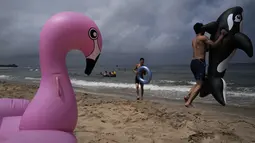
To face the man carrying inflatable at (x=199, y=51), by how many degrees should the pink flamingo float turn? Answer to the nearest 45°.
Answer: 0° — it already faces them

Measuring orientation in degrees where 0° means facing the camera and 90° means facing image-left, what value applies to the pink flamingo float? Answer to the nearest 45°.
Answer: approximately 270°

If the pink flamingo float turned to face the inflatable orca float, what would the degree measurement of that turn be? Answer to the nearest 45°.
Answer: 0° — it already faces it
